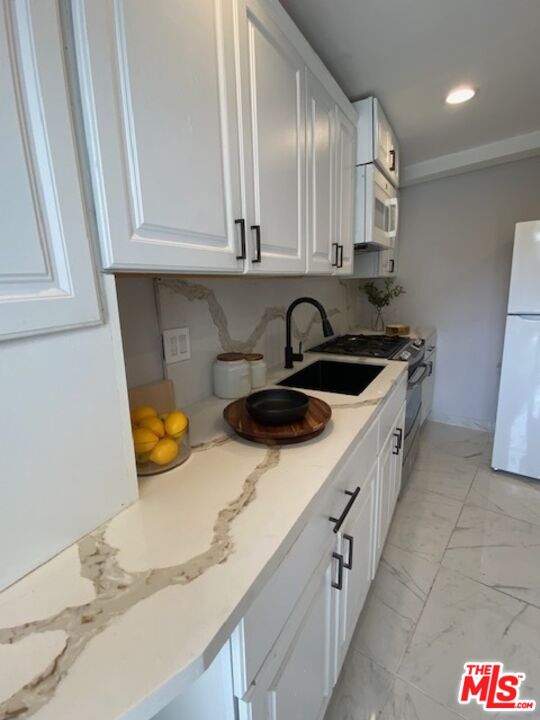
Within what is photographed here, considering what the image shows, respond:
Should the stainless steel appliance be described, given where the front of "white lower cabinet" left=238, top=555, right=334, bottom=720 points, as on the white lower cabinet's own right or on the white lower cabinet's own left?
on the white lower cabinet's own left

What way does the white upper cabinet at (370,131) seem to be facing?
to the viewer's right

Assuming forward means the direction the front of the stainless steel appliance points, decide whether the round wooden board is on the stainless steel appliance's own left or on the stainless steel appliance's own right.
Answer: on the stainless steel appliance's own right

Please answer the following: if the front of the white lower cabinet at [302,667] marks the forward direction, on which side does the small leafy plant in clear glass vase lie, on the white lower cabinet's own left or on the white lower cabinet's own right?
on the white lower cabinet's own left

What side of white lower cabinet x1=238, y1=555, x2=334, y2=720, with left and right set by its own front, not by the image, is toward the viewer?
right

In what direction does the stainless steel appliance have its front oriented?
to the viewer's right

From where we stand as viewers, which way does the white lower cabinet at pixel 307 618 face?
facing to the right of the viewer

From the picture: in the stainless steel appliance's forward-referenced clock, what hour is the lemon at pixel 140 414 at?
The lemon is roughly at 4 o'clock from the stainless steel appliance.

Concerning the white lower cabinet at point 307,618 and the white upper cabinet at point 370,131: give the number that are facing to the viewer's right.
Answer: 2
